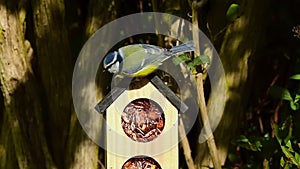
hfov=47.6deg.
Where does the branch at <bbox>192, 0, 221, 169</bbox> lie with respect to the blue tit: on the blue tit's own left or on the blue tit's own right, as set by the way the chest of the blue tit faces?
on the blue tit's own right

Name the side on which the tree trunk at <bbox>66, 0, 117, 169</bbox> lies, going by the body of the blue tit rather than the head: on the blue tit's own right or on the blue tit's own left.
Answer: on the blue tit's own right

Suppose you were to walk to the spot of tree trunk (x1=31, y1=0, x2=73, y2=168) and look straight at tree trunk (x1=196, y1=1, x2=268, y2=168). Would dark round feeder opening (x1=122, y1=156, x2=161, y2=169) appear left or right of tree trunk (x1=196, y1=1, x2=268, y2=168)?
right

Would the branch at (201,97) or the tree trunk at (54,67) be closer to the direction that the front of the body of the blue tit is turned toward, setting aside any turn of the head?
the tree trunk

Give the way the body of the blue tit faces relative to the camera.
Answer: to the viewer's left

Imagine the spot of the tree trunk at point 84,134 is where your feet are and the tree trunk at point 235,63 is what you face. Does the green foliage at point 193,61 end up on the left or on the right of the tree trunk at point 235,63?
right
